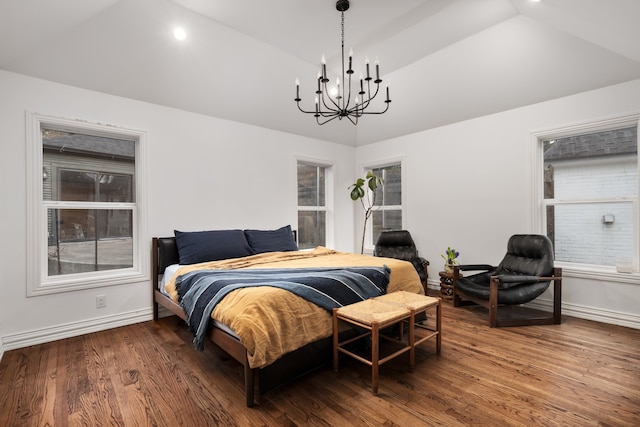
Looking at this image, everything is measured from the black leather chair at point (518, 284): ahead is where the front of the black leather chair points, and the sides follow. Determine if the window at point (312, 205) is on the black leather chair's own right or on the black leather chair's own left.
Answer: on the black leather chair's own right

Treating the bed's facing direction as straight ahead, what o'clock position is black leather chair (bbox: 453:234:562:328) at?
The black leather chair is roughly at 10 o'clock from the bed.

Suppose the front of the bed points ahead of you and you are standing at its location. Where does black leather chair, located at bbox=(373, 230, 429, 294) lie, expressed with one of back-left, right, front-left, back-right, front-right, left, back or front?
left

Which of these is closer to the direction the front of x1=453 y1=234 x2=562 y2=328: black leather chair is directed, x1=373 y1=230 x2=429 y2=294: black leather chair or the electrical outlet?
the electrical outlet

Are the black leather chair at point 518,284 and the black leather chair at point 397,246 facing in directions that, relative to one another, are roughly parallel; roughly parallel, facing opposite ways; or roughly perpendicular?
roughly perpendicular

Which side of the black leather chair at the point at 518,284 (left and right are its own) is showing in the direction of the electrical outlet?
front

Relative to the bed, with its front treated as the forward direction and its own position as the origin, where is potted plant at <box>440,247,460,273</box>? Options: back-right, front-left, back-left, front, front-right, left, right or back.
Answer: left
